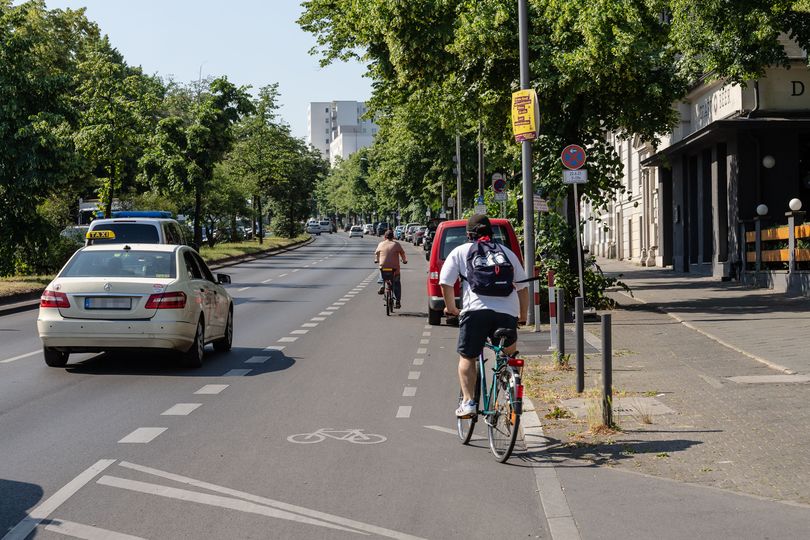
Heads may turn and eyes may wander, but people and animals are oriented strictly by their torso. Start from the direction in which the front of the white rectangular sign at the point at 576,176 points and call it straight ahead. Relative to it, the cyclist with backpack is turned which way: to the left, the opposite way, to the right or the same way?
the opposite way

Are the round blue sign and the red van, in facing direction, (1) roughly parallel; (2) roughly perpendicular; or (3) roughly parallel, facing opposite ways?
roughly parallel, facing opposite ways

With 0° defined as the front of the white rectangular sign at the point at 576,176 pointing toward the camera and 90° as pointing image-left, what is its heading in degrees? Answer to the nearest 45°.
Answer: approximately 0°

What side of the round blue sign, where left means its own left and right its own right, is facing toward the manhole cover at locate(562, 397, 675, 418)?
front

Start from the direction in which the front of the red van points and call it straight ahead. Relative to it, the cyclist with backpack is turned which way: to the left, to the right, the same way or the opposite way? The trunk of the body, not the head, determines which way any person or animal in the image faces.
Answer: the same way

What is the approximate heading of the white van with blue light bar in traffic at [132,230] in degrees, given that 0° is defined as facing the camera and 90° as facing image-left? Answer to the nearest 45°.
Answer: approximately 180°

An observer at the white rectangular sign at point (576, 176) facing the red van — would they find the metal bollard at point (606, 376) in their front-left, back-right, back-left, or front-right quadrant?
back-left

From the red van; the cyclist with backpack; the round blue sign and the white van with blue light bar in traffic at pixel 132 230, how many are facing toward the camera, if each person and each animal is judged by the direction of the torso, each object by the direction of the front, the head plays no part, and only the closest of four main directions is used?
1

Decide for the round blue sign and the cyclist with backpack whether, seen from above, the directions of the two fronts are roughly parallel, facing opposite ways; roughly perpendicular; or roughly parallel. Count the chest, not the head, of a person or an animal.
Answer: roughly parallel, facing opposite ways

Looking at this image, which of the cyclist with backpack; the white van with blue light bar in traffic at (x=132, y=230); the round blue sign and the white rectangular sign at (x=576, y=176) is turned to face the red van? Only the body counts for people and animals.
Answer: the cyclist with backpack

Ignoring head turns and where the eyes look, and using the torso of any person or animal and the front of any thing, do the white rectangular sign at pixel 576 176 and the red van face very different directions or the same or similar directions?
very different directions

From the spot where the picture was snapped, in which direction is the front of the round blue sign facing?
facing the viewer

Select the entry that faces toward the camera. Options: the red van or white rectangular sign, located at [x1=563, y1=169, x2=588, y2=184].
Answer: the white rectangular sign

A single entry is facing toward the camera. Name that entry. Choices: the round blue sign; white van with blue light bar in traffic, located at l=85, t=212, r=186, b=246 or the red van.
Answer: the round blue sign
